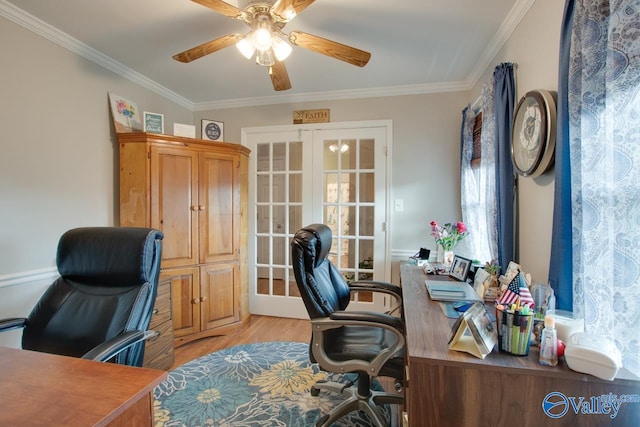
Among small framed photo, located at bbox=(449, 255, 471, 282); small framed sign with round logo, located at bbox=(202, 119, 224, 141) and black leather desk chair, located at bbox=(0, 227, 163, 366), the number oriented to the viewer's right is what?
0

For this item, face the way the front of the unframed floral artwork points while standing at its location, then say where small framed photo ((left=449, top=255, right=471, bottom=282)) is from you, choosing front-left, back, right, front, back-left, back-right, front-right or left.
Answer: front

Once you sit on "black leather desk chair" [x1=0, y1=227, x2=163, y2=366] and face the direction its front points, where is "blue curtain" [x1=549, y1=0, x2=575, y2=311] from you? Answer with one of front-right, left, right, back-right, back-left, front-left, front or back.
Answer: left

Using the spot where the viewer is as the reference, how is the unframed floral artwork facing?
facing the viewer and to the right of the viewer

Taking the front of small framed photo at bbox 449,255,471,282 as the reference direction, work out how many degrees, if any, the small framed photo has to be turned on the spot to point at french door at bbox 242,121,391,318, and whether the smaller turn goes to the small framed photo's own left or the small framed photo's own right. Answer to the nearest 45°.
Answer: approximately 90° to the small framed photo's own right

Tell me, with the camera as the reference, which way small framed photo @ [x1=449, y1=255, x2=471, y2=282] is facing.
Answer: facing the viewer and to the left of the viewer

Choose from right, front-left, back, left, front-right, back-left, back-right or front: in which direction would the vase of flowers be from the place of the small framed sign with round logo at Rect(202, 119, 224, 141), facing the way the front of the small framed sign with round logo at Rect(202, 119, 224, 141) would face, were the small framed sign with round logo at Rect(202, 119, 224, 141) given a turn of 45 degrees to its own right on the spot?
left

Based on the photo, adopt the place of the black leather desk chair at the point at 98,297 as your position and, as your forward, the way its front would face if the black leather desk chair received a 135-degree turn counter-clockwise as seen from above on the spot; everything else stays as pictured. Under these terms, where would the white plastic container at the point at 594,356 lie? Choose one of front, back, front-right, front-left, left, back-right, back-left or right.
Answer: front-right

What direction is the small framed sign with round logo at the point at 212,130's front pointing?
toward the camera

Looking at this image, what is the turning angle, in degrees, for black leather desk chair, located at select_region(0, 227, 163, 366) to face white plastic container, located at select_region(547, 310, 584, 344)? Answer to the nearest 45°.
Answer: approximately 90° to its left

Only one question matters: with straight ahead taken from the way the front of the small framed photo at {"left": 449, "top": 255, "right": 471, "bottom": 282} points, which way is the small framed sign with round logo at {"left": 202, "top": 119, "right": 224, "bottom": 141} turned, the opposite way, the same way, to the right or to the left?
to the left
